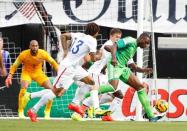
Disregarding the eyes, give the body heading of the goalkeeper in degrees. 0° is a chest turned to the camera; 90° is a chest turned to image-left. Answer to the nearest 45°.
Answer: approximately 0°

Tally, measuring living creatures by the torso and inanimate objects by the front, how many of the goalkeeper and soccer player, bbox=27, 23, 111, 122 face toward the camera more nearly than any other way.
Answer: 1

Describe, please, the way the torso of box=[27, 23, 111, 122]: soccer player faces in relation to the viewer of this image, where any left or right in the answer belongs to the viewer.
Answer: facing away from the viewer and to the right of the viewer

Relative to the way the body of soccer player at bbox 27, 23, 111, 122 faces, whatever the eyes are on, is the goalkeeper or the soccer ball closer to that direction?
the soccer ball
